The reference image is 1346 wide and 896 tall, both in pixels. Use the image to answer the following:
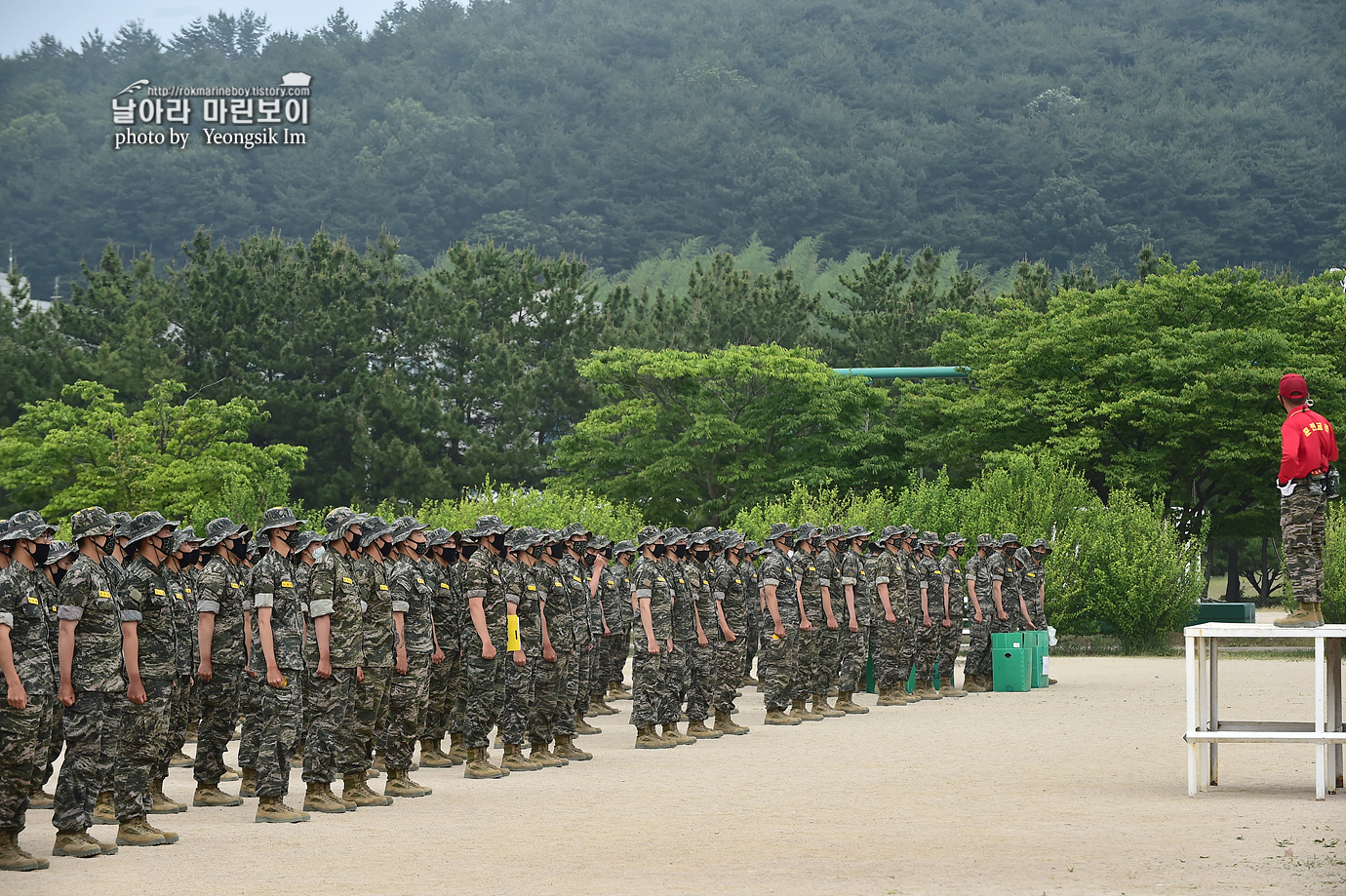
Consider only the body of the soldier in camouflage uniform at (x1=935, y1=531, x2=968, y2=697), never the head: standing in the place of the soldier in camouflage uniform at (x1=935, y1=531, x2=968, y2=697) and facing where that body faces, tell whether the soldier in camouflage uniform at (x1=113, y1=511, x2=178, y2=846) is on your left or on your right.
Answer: on your right

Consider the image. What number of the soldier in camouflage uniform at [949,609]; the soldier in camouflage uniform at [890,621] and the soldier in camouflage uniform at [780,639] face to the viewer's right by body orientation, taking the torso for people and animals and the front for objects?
3

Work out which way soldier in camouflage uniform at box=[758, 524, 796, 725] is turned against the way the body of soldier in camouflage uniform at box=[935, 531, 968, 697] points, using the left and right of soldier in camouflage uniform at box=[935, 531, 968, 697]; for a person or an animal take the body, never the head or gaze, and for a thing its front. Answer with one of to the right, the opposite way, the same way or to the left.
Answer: the same way

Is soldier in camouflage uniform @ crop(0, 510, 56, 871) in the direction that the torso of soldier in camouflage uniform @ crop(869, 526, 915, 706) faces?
no

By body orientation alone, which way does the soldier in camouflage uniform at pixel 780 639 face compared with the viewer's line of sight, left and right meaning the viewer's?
facing to the right of the viewer

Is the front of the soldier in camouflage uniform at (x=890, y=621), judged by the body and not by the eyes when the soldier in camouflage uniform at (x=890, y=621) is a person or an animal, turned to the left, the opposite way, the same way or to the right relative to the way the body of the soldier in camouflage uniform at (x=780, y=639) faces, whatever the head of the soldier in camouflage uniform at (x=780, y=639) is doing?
the same way

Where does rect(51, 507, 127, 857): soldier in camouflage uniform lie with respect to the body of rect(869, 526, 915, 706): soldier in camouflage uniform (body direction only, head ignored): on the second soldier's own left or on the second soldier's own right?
on the second soldier's own right

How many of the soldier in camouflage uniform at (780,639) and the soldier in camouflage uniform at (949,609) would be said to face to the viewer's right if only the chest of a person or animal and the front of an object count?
2

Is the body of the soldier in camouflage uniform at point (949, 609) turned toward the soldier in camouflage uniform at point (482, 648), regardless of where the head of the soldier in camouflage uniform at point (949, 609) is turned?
no

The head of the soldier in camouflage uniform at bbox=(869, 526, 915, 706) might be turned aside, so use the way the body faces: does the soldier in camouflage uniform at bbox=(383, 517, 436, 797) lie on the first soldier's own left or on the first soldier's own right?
on the first soldier's own right

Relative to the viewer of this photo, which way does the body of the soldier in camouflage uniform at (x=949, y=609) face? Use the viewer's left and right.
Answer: facing to the right of the viewer

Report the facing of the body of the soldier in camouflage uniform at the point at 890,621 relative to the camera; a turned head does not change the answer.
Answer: to the viewer's right

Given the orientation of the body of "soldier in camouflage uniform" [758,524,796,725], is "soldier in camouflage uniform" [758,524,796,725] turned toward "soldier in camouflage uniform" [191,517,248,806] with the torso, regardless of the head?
no

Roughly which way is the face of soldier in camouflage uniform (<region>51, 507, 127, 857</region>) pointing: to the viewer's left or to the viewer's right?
to the viewer's right

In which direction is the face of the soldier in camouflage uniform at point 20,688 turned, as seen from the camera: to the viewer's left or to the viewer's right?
to the viewer's right
